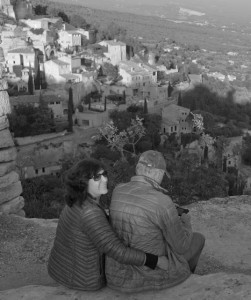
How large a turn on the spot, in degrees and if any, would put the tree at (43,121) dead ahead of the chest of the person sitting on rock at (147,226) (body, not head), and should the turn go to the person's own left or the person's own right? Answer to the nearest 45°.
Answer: approximately 45° to the person's own left

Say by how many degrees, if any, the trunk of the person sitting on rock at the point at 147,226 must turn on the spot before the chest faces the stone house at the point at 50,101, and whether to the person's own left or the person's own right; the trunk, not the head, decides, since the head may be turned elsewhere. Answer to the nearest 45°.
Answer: approximately 45° to the person's own left

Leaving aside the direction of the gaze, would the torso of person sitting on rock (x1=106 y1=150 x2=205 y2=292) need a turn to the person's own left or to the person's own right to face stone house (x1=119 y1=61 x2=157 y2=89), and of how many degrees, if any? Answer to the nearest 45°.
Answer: approximately 45° to the person's own left

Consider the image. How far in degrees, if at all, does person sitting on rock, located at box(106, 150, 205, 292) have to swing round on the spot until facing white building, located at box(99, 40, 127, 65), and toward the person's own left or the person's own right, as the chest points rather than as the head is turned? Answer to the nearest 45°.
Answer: approximately 45° to the person's own left

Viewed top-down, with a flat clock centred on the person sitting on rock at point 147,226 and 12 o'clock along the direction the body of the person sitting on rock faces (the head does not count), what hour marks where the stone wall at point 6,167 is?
The stone wall is roughly at 9 o'clock from the person sitting on rock.

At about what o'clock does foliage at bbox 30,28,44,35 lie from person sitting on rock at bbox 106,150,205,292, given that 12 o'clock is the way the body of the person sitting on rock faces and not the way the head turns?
The foliage is roughly at 10 o'clock from the person sitting on rock.

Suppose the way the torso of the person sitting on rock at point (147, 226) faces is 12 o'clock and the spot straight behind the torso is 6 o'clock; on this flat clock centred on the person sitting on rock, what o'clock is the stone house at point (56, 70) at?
The stone house is roughly at 10 o'clock from the person sitting on rock.

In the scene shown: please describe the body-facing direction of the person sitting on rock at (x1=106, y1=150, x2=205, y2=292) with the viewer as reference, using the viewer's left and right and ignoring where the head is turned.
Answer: facing away from the viewer and to the right of the viewer
